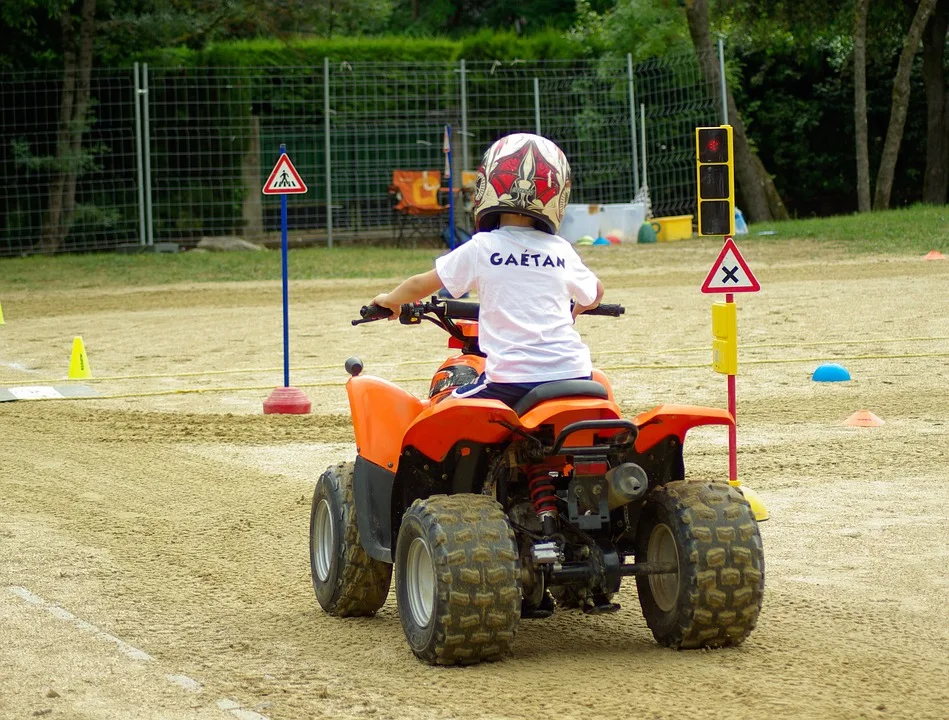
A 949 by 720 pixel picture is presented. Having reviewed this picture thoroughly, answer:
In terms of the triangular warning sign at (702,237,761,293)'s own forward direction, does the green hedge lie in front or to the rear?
to the rear

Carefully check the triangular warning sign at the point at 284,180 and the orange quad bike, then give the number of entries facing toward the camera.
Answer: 1

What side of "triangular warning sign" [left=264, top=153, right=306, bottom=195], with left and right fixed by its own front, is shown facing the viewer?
front

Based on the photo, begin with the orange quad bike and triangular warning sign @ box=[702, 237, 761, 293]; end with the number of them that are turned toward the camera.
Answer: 1

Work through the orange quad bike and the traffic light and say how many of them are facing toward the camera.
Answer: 1

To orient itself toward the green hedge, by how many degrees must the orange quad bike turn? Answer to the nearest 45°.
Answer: approximately 45° to its right

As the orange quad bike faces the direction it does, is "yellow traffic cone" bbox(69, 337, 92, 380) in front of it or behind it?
in front

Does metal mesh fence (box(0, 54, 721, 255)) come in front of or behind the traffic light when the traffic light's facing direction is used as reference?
behind

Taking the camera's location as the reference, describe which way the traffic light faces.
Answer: facing the viewer

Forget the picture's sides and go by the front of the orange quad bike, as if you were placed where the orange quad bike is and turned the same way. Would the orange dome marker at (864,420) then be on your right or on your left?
on your right

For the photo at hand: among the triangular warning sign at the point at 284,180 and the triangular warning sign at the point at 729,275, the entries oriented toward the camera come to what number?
2

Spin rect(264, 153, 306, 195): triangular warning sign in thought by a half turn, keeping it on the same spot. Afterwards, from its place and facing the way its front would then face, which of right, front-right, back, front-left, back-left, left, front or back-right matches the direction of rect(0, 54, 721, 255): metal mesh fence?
front

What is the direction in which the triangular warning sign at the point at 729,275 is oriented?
toward the camera
